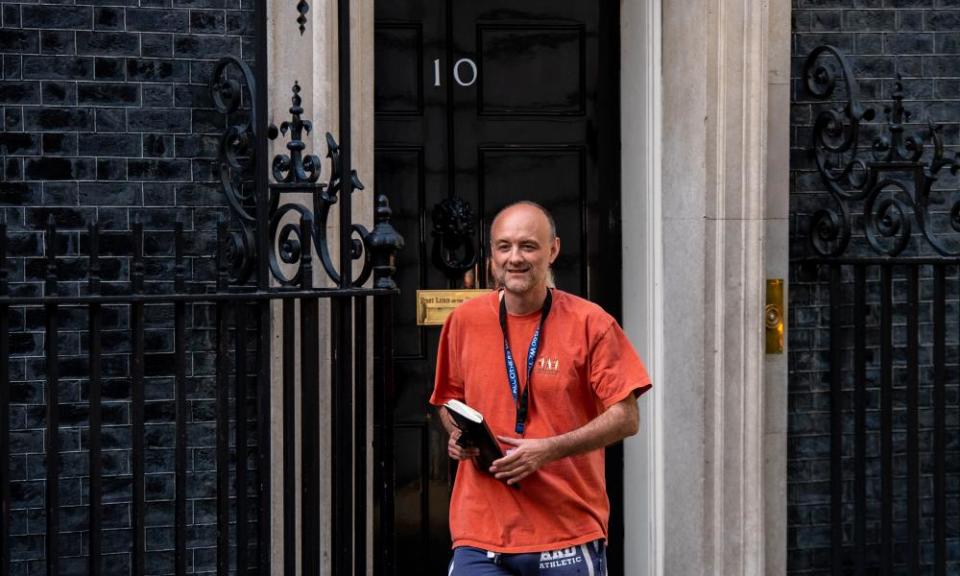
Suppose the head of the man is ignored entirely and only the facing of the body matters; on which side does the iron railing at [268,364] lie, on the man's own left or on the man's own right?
on the man's own right

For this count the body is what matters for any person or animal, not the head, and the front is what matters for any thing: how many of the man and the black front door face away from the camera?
0

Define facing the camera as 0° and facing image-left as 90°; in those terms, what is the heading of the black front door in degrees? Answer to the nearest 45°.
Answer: approximately 0°

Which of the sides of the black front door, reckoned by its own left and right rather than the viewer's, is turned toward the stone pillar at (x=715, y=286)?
left

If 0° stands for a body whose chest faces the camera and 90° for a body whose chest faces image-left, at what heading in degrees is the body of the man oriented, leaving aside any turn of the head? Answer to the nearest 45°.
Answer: approximately 45°

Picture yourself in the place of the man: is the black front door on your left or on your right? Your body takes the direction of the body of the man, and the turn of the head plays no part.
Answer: on your right

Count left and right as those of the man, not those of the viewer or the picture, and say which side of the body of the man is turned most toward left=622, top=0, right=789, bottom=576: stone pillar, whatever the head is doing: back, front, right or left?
back

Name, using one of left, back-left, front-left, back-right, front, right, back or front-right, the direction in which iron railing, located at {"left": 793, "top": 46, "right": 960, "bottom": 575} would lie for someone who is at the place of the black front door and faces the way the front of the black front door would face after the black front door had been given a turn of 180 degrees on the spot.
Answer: right

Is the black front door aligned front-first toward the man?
yes

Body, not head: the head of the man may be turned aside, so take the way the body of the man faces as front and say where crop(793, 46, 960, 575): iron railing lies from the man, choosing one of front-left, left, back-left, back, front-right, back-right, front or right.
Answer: back

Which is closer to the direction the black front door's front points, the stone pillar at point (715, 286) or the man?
the man
